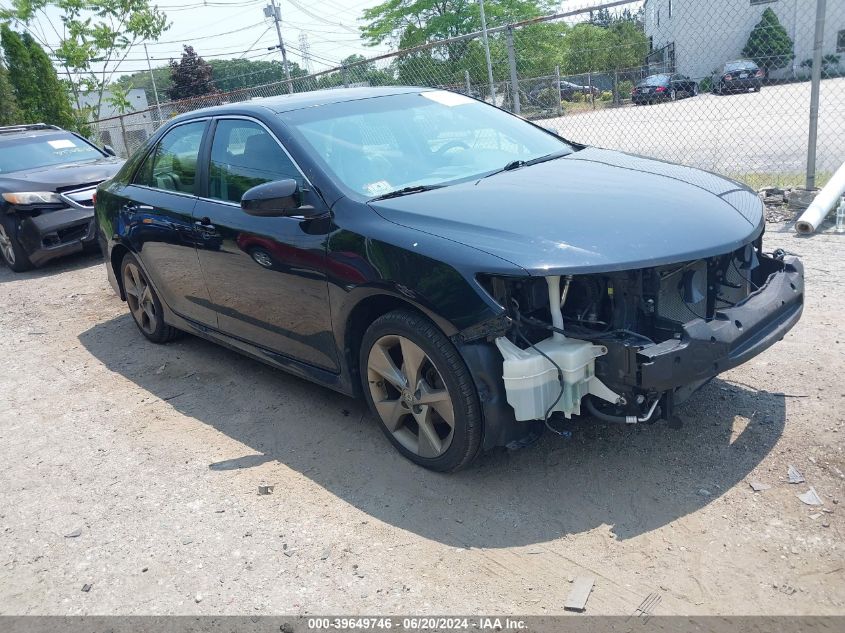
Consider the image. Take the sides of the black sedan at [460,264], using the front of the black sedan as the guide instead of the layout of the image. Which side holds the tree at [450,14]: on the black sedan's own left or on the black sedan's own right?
on the black sedan's own left

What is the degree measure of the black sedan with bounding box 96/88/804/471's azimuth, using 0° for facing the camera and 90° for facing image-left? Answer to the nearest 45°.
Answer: approximately 315°

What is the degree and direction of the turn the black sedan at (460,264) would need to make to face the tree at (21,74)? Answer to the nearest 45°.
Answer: approximately 180°

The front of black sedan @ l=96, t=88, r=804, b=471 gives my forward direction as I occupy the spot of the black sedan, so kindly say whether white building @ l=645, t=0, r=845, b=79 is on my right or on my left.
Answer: on my left

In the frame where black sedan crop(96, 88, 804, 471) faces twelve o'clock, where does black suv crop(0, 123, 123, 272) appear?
black suv crop(0, 123, 123, 272) is roughly at 6 o'clock from black sedan crop(96, 88, 804, 471).

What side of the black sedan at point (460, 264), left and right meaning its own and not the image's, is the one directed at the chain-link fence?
left

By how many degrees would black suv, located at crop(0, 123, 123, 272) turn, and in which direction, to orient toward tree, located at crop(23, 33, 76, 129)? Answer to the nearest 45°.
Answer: approximately 135° to its left
